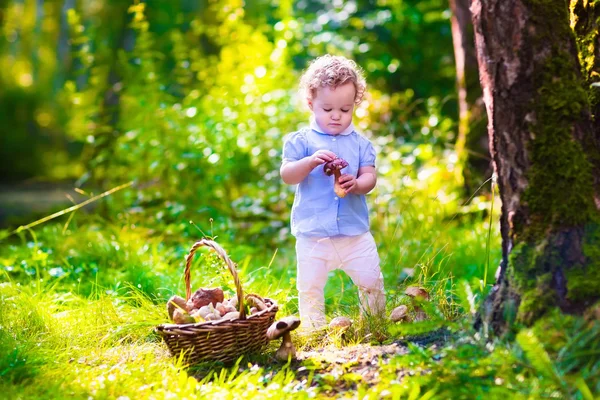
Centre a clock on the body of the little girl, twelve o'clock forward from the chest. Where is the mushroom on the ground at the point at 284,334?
The mushroom on the ground is roughly at 1 o'clock from the little girl.

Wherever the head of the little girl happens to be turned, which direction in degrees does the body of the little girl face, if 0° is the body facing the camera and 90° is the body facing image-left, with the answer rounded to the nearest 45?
approximately 0°

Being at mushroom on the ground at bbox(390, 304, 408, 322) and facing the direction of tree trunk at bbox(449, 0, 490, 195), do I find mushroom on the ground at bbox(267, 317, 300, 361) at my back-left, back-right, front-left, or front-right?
back-left

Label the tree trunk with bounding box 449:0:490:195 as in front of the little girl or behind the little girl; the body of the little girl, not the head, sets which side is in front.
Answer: behind
